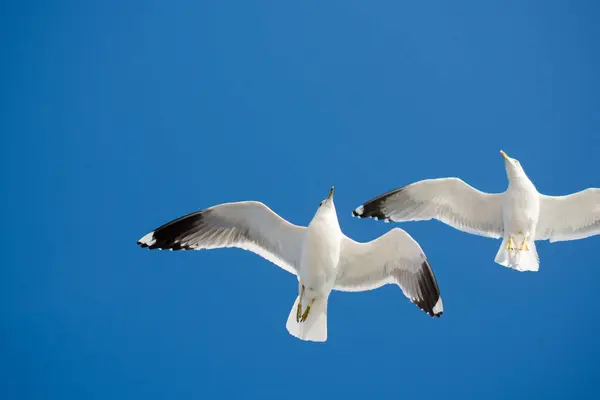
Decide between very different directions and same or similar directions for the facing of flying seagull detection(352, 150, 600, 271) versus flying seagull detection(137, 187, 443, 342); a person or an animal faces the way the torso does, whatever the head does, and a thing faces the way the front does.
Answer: same or similar directions
